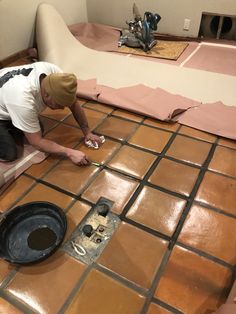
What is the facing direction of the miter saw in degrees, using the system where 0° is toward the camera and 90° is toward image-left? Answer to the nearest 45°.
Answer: approximately 315°

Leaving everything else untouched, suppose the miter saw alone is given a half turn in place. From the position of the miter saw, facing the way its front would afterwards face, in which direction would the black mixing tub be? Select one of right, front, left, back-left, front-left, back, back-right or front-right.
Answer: back-left

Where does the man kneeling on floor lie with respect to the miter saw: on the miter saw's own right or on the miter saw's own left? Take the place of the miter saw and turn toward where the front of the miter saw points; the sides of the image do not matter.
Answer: on the miter saw's own right

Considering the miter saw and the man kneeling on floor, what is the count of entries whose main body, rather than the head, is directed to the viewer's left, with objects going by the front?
0

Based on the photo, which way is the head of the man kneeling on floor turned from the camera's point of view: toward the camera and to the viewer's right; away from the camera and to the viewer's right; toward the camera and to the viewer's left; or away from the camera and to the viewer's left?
toward the camera and to the viewer's right

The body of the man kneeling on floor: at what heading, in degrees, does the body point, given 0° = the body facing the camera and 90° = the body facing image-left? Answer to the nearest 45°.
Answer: approximately 270°
